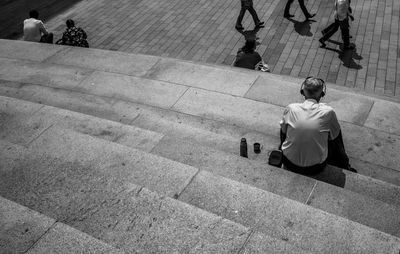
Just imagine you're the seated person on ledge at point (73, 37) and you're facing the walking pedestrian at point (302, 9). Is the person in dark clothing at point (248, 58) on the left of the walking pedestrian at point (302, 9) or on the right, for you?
right

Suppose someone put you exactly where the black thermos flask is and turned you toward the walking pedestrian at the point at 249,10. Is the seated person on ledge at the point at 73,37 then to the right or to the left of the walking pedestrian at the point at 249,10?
left

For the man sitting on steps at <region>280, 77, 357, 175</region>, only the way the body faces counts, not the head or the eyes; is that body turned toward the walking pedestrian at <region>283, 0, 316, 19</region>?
yes

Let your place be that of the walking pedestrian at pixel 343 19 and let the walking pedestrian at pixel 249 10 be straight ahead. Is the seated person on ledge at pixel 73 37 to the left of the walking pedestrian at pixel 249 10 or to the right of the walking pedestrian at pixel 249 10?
left

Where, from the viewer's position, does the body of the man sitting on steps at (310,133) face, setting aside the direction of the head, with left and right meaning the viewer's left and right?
facing away from the viewer

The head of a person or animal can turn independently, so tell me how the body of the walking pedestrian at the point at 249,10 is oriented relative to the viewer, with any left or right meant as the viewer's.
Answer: facing to the right of the viewer

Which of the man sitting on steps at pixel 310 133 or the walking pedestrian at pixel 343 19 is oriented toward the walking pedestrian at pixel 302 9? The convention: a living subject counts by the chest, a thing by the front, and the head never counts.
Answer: the man sitting on steps

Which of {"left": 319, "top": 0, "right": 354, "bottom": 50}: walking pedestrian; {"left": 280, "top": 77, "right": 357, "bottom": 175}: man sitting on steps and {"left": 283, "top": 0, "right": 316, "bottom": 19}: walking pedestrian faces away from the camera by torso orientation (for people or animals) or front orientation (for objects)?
the man sitting on steps

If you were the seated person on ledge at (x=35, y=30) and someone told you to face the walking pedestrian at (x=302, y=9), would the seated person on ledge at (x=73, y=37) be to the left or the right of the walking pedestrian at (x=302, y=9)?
right

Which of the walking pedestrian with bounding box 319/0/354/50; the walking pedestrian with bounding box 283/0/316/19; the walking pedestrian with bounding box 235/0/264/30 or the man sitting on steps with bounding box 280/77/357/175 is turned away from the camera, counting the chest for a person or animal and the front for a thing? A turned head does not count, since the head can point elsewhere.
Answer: the man sitting on steps
